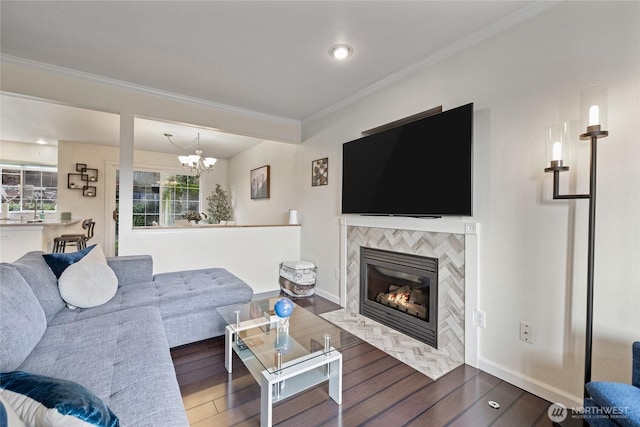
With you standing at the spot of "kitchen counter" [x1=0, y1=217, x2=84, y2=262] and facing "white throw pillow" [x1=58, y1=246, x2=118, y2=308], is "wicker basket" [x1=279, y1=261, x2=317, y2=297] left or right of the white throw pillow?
left

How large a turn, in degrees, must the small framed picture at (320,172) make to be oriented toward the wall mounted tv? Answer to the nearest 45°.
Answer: approximately 90° to its left

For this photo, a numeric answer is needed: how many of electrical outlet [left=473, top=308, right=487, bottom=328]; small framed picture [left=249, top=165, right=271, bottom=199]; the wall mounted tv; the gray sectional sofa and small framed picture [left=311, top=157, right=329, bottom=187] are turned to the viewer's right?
1

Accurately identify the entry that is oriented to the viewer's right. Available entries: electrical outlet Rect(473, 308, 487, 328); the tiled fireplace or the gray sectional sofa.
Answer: the gray sectional sofa

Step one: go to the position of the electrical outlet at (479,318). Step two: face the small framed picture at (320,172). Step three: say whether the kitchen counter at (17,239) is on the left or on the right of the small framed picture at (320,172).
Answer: left

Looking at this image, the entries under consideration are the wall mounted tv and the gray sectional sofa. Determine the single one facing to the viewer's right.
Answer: the gray sectional sofa

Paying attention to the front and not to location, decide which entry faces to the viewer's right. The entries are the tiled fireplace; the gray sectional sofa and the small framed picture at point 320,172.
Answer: the gray sectional sofa

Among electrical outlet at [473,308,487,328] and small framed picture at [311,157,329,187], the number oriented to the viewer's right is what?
0

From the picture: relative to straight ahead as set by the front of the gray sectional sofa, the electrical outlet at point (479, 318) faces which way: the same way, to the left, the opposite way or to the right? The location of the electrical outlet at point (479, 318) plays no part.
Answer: the opposite way

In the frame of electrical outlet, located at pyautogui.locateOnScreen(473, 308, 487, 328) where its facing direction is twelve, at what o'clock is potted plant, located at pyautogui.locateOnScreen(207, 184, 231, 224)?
The potted plant is roughly at 2 o'clock from the electrical outlet.

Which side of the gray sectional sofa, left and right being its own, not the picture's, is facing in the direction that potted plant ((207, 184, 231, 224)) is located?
left

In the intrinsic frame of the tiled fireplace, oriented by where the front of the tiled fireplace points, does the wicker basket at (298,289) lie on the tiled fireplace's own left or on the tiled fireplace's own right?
on the tiled fireplace's own right

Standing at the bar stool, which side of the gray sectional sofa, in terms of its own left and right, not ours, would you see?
left

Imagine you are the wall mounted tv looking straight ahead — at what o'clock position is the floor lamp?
The floor lamp is roughly at 9 o'clock from the wall mounted tv.

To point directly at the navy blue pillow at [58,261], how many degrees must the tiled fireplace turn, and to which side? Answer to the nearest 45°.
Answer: approximately 45° to its right

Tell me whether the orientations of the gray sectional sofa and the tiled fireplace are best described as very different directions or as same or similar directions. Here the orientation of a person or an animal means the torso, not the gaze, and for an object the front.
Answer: very different directions

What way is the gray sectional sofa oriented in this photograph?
to the viewer's right

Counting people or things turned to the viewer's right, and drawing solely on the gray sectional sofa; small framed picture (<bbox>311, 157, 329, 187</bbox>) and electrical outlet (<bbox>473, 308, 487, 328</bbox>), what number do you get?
1
